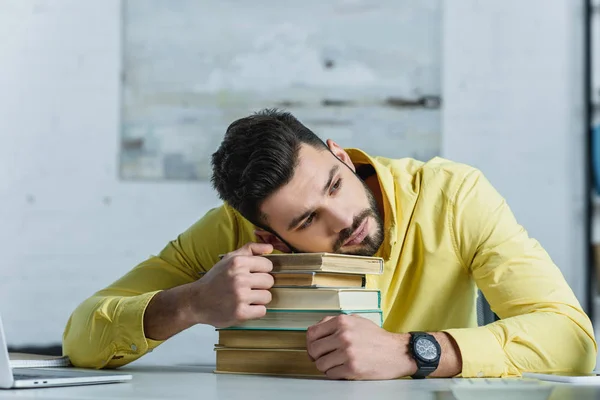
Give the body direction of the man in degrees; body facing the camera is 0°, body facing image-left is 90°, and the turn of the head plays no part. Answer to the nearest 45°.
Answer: approximately 0°

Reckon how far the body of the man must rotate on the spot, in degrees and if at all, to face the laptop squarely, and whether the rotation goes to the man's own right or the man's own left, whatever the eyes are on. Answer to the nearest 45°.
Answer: approximately 45° to the man's own right

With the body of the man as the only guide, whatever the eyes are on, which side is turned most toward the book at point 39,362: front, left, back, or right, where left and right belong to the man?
right
